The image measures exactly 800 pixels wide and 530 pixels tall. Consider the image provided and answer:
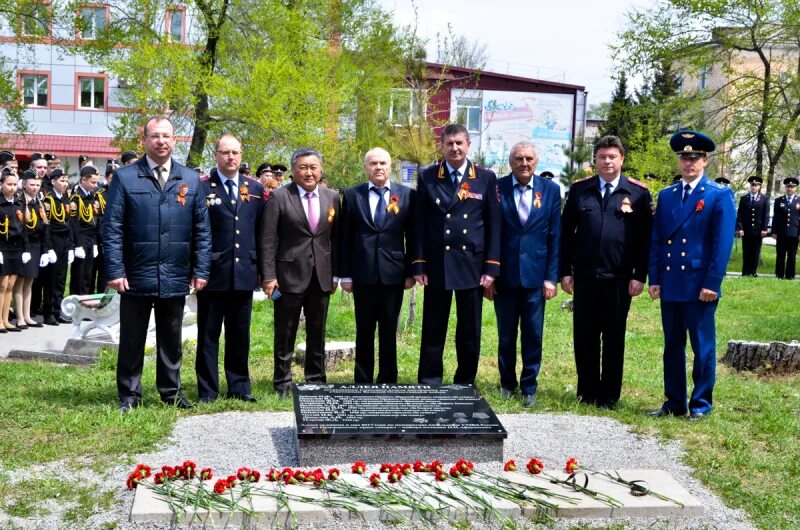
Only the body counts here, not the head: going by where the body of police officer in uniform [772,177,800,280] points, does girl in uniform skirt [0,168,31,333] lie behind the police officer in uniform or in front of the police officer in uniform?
in front

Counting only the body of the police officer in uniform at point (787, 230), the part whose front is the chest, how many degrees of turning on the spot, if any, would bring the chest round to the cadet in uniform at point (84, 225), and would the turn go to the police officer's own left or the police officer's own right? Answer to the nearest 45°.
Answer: approximately 45° to the police officer's own right

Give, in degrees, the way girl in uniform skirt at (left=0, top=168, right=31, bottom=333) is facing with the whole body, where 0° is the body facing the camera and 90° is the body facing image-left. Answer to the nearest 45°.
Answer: approximately 315°

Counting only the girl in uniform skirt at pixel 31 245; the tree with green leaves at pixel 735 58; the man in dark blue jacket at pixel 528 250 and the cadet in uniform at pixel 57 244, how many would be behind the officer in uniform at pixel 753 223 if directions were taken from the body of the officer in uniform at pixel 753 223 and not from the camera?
1

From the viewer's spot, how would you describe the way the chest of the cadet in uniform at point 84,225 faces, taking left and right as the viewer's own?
facing the viewer and to the right of the viewer

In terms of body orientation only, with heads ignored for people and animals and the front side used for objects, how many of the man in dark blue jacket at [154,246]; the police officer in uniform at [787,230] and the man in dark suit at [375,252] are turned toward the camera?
3

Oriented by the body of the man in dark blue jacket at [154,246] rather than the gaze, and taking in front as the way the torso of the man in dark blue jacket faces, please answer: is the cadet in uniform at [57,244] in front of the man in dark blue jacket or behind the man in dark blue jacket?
behind

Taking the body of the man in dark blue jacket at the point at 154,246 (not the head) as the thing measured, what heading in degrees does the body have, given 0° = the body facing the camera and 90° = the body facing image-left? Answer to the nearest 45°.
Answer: approximately 0°

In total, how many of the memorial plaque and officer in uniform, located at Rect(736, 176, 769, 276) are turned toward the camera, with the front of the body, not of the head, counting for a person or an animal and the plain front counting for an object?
2

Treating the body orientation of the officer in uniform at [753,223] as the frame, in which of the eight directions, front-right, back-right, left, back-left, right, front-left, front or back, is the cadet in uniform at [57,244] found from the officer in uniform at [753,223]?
front-right

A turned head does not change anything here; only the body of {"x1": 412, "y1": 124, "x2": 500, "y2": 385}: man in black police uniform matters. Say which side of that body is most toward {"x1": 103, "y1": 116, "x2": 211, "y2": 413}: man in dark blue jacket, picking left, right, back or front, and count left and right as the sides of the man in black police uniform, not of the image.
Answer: right
